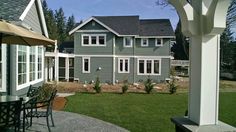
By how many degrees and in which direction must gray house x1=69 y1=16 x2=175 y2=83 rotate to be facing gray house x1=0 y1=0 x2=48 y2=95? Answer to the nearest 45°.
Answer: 0° — it already faces it

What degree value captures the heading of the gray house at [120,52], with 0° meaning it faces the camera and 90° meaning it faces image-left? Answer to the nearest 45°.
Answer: approximately 0°

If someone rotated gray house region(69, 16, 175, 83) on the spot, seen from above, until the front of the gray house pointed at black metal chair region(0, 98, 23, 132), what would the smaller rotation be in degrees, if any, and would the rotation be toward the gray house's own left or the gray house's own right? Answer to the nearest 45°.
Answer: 0° — it already faces it
